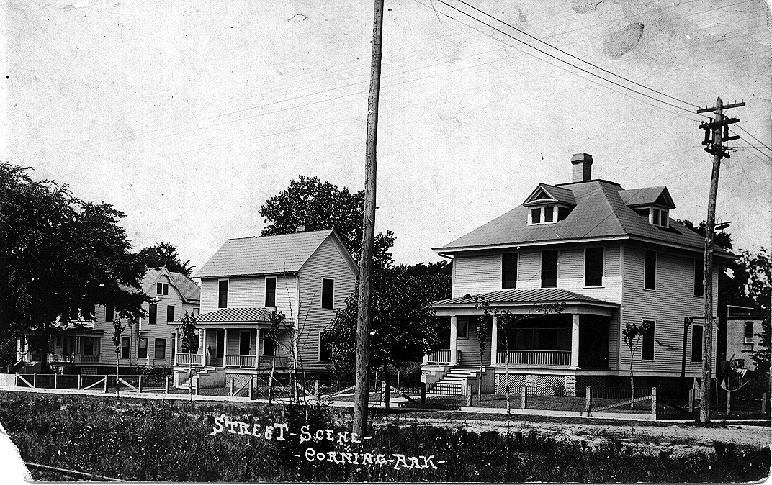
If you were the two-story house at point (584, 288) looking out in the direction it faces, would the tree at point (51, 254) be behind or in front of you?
in front

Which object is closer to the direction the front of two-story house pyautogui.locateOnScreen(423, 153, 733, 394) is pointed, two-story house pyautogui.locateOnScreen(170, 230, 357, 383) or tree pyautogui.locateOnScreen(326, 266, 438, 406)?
the tree

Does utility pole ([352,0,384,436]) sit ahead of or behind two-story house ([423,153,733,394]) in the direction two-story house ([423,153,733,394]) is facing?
ahead

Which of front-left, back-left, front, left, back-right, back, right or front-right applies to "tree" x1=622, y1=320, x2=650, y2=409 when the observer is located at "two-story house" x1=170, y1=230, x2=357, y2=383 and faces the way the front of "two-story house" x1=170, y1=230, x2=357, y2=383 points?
left

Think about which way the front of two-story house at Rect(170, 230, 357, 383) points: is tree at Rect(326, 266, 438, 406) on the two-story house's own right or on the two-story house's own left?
on the two-story house's own left

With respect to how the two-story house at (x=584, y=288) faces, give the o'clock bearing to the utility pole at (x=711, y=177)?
The utility pole is roughly at 10 o'clock from the two-story house.

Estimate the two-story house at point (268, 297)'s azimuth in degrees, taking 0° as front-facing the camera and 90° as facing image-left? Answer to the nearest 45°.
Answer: approximately 45°

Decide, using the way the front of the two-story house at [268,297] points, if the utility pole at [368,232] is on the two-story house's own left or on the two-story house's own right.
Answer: on the two-story house's own left

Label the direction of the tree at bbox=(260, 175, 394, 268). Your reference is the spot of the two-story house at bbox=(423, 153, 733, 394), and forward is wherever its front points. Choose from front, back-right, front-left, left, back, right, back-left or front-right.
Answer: right

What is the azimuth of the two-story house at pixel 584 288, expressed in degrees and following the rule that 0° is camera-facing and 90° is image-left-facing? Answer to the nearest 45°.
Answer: approximately 45°

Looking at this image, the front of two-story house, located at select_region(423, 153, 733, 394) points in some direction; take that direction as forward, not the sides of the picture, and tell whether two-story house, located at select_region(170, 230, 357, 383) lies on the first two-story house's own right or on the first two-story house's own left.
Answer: on the first two-story house's own right
